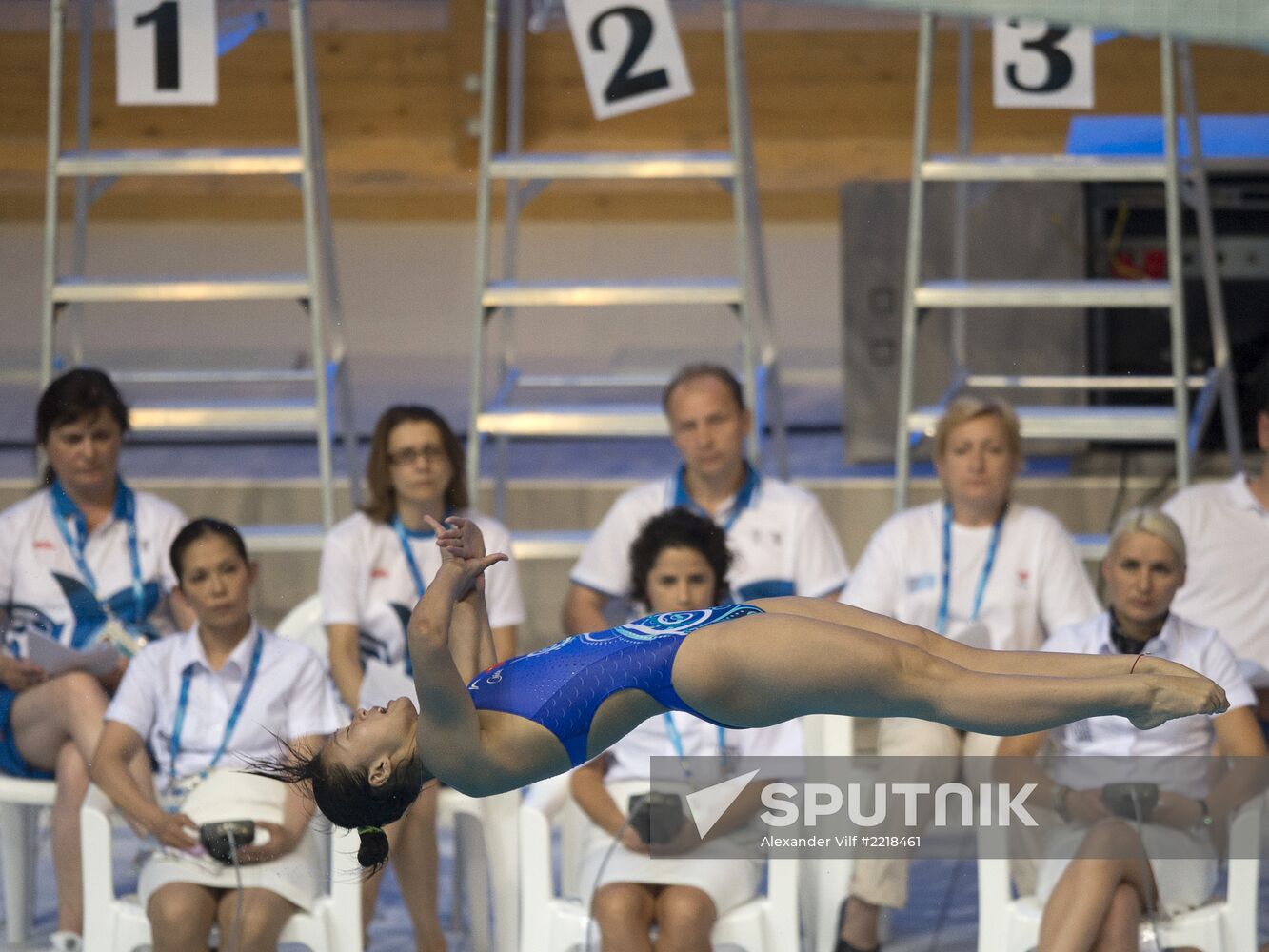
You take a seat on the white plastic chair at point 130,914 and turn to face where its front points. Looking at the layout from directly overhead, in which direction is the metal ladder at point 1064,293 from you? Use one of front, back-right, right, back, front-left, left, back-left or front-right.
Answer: left

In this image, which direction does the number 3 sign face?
toward the camera

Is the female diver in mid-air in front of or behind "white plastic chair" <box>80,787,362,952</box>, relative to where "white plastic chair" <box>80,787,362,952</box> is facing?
in front

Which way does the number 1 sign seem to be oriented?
toward the camera

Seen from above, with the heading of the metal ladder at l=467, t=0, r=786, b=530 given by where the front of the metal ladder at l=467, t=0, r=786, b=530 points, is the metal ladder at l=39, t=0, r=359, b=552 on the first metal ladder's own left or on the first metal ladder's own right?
on the first metal ladder's own right

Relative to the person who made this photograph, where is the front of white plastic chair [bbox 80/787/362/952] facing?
facing the viewer

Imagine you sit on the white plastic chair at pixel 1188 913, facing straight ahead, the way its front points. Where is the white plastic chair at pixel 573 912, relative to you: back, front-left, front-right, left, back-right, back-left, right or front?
right

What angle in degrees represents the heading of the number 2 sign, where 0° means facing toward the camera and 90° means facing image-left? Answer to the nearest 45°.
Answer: approximately 0°

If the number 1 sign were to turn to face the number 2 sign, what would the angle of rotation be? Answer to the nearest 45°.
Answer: approximately 90° to its left

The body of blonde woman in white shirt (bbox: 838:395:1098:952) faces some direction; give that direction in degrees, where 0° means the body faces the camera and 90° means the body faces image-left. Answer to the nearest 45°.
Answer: approximately 0°

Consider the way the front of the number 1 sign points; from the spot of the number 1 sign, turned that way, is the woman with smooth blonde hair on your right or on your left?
on your left

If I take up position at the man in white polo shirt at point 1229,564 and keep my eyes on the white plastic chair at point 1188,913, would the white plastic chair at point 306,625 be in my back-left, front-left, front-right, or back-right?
front-right
